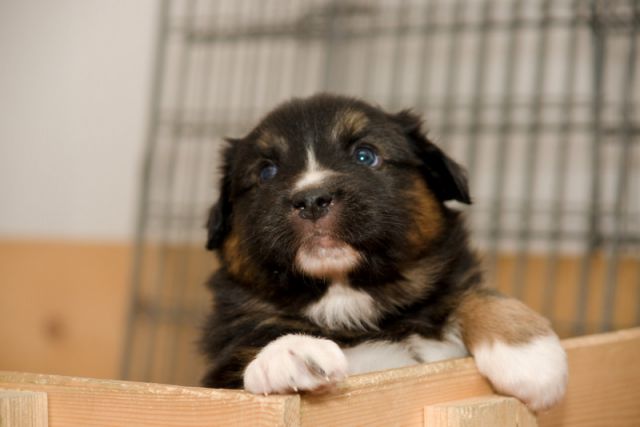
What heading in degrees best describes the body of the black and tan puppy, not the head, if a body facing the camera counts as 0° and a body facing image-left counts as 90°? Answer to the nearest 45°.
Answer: approximately 0°

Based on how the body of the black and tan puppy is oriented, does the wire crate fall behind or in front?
behind
